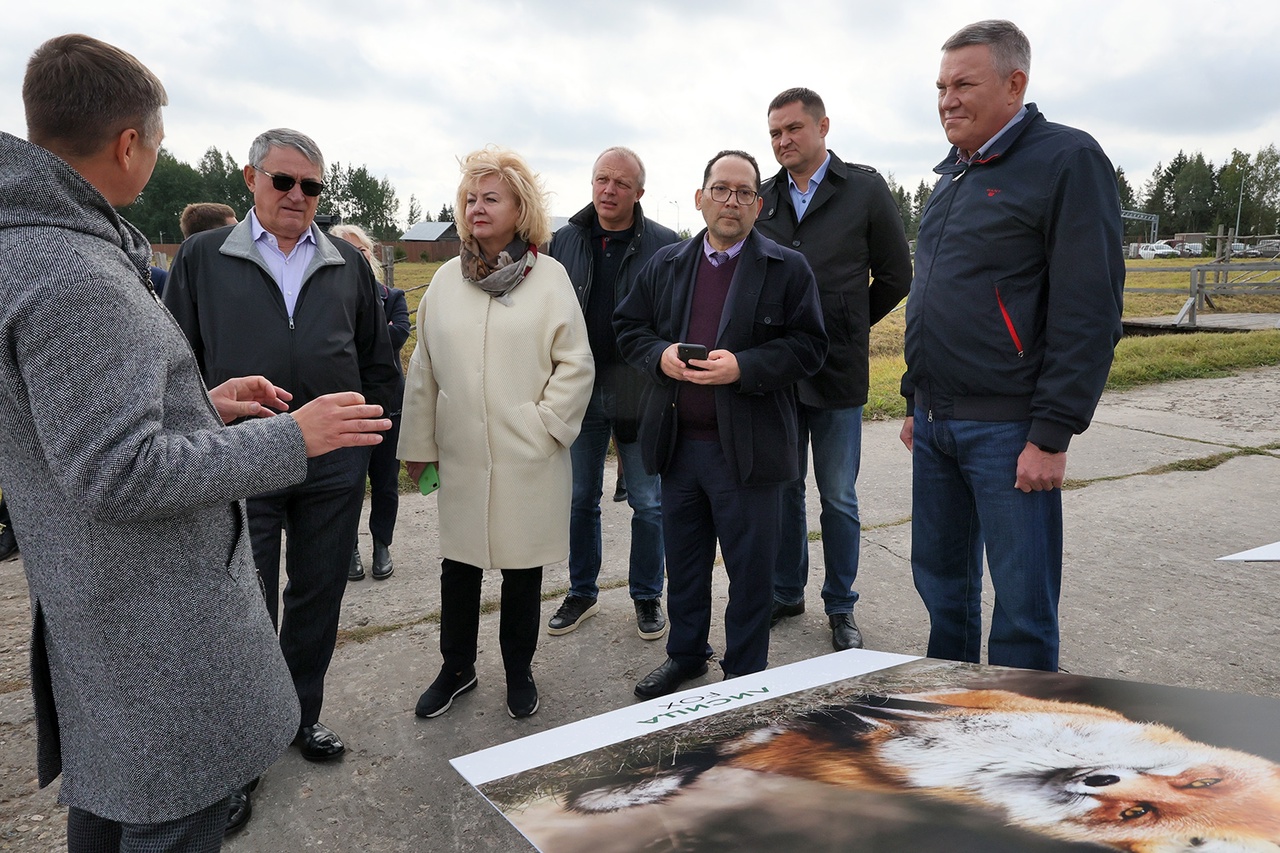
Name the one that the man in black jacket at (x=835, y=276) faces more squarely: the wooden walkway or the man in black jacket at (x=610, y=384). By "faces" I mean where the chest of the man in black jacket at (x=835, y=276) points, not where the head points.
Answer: the man in black jacket

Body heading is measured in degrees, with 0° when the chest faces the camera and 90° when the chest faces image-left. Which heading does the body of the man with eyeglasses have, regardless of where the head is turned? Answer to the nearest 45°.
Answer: approximately 0°

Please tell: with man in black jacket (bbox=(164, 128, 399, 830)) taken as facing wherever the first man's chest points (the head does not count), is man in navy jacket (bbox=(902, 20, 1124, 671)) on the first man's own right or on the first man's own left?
on the first man's own left

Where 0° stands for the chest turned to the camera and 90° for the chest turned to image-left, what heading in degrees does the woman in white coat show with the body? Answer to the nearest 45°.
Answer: approximately 45°

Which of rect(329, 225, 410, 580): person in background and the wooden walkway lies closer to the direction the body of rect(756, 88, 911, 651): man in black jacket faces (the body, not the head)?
the person in background

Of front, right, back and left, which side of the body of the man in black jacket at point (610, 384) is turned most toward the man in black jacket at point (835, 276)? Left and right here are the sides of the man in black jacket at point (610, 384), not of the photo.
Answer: left

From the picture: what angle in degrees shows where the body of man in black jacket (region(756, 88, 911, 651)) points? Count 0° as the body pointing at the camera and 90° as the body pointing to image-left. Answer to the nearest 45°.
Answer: approximately 45°

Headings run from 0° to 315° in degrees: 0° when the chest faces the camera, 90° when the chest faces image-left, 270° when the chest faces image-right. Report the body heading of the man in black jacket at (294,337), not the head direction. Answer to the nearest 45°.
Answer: approximately 0°

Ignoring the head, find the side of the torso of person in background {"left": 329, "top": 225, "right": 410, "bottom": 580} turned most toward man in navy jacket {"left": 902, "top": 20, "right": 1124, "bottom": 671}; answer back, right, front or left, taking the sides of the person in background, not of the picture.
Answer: left

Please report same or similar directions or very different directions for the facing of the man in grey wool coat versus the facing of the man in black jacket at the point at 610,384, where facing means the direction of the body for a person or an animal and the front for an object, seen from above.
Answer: very different directions
